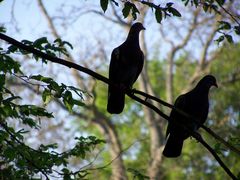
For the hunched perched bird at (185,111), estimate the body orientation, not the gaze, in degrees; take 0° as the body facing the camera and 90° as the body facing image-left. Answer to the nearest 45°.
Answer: approximately 270°
